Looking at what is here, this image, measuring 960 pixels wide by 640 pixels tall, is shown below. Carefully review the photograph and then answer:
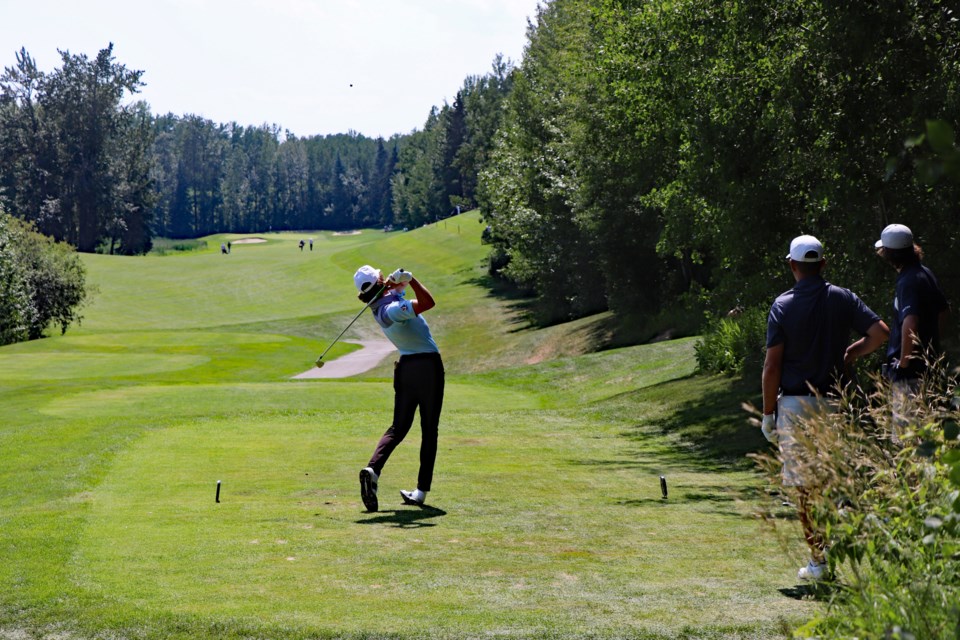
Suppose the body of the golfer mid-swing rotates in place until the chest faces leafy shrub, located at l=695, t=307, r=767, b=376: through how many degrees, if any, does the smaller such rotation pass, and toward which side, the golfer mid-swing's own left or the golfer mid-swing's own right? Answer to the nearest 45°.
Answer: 0° — they already face it

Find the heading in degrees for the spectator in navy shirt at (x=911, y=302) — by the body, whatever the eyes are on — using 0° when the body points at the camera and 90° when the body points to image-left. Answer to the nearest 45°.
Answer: approximately 135°

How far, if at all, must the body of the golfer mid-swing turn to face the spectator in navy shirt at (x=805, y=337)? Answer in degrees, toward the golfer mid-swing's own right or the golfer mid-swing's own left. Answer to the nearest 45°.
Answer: approximately 90° to the golfer mid-swing's own right

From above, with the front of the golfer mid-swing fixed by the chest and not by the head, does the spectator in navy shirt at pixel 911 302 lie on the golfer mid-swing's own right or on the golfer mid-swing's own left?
on the golfer mid-swing's own right

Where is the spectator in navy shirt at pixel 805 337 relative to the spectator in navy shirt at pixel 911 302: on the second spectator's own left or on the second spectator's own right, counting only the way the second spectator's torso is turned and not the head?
on the second spectator's own left

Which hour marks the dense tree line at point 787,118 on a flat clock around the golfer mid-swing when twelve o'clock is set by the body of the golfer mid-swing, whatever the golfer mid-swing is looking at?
The dense tree line is roughly at 12 o'clock from the golfer mid-swing.

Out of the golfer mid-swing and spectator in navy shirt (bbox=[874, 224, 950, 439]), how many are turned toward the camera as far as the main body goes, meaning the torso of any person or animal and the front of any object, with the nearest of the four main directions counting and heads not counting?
0

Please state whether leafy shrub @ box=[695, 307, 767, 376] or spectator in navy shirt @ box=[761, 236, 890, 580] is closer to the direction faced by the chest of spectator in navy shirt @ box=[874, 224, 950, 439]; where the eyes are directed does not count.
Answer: the leafy shrub

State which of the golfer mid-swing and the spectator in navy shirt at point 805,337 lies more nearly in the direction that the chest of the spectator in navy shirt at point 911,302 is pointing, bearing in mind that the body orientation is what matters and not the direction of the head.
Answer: the golfer mid-swing

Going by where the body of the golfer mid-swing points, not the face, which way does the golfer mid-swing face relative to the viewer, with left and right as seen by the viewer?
facing away from the viewer and to the right of the viewer

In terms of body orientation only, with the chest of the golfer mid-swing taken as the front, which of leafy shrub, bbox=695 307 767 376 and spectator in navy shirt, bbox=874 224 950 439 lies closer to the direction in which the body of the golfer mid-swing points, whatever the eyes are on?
the leafy shrub

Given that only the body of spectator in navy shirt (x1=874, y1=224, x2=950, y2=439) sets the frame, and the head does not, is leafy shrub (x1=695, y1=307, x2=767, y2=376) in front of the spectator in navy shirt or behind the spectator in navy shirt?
in front

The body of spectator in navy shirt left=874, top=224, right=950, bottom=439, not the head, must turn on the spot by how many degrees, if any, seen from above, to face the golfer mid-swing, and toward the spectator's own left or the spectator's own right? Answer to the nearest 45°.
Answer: approximately 45° to the spectator's own left
